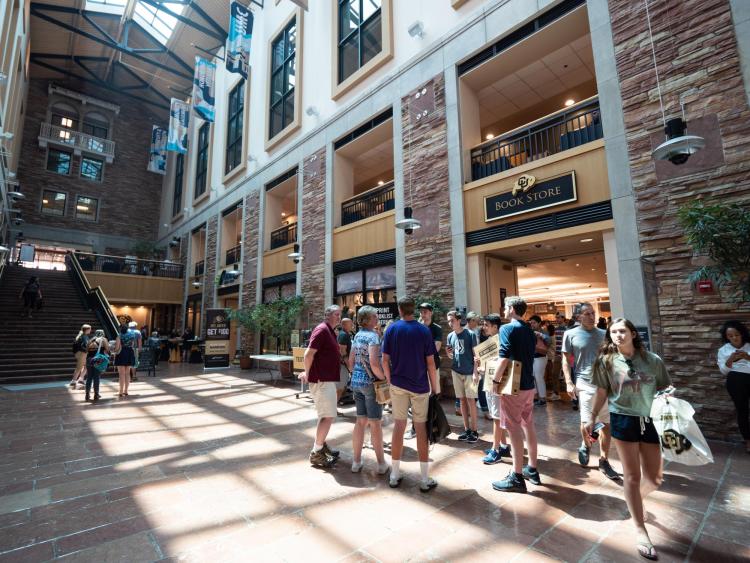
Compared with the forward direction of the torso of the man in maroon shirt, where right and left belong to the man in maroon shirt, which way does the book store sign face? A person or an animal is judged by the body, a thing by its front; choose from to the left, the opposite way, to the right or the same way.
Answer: the opposite way

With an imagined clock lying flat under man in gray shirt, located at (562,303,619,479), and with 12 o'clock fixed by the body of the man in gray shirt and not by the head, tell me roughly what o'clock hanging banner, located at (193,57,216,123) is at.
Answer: The hanging banner is roughly at 5 o'clock from the man in gray shirt.

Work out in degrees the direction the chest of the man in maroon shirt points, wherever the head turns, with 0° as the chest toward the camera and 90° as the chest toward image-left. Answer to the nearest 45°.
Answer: approximately 270°

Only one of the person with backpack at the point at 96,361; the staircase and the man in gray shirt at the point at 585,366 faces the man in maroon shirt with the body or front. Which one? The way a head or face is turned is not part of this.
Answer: the staircase

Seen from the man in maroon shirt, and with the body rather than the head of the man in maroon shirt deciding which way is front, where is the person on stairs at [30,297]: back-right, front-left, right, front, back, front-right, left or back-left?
back-left

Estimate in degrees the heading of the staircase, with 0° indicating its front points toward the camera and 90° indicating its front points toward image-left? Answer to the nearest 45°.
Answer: approximately 0°

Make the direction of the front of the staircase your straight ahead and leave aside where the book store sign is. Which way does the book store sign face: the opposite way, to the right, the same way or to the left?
to the right

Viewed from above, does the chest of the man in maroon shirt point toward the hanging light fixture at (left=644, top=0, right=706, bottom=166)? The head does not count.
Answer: yes
